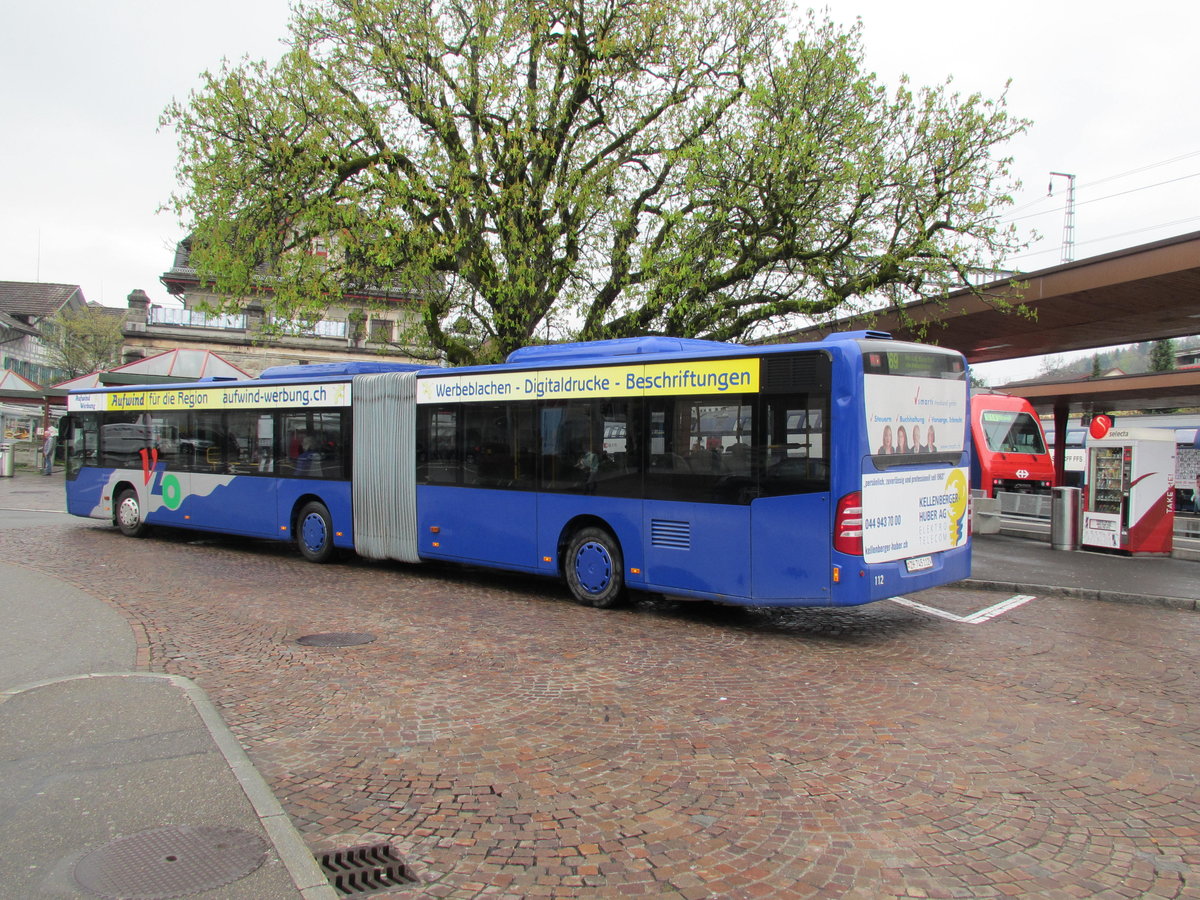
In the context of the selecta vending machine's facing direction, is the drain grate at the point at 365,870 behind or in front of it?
in front

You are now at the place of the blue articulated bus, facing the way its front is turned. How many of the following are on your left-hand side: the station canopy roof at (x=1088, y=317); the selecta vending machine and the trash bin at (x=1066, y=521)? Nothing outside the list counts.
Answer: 0

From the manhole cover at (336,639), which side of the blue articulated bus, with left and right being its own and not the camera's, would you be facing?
left

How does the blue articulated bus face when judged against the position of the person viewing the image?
facing away from the viewer and to the left of the viewer

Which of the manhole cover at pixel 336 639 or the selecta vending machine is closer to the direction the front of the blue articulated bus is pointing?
the manhole cover

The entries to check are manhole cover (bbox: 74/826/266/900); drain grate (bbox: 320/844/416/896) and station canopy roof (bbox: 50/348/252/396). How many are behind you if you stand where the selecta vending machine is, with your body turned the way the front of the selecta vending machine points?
0

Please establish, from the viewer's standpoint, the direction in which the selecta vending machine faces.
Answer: facing the viewer and to the left of the viewer

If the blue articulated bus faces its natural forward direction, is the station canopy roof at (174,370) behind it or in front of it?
in front

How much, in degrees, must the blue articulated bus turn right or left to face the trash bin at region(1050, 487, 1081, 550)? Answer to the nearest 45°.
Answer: approximately 90° to its right

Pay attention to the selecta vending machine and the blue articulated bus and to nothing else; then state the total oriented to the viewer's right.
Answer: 0

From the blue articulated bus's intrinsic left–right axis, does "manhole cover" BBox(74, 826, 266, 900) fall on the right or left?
on its left

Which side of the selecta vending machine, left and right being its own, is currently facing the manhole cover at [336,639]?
front

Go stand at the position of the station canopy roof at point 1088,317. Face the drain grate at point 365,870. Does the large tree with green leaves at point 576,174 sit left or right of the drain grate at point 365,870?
right

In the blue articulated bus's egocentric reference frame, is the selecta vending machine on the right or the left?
on its right

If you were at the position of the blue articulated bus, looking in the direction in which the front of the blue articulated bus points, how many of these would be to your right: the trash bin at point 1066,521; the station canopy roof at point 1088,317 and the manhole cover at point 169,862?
2
